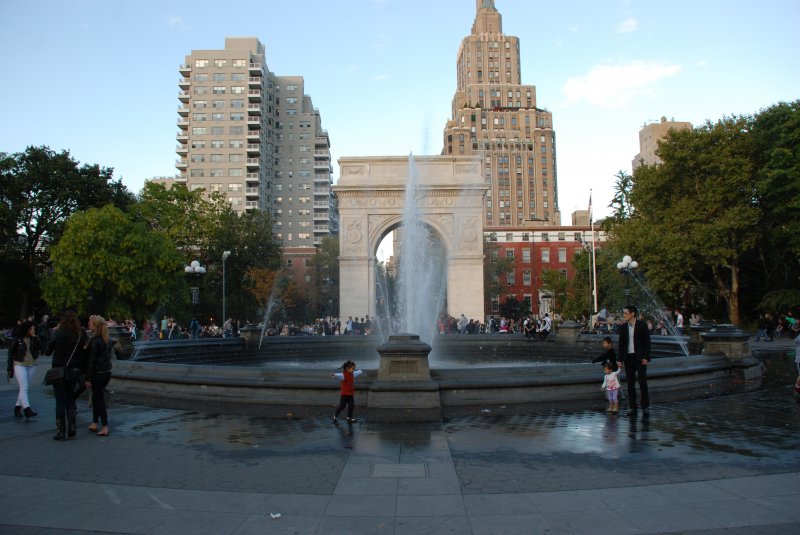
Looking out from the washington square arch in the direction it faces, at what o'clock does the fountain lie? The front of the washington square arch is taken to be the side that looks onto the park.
The fountain is roughly at 12 o'clock from the washington square arch.

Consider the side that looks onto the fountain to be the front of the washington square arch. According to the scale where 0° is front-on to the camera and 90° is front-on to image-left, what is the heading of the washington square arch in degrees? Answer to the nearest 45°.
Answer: approximately 0°

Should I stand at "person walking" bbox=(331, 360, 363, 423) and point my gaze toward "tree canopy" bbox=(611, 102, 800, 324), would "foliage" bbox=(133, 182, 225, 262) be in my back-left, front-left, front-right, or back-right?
front-left
